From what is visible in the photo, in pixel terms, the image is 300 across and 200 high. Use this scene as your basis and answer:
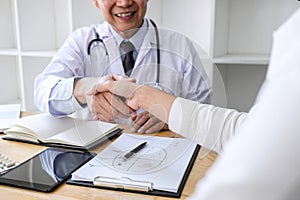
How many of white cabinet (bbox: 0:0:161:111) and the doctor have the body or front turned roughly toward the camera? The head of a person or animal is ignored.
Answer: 2

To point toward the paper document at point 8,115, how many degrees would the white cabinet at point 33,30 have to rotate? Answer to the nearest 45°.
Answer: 0° — it already faces it

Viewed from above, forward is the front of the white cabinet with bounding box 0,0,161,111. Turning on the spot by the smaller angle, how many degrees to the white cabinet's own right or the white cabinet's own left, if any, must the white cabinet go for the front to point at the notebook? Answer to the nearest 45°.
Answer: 0° — it already faces it
